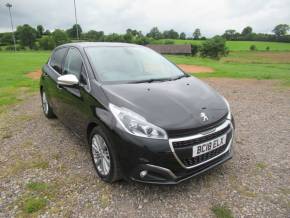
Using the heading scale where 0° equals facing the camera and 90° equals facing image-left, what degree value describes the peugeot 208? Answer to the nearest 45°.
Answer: approximately 315°
